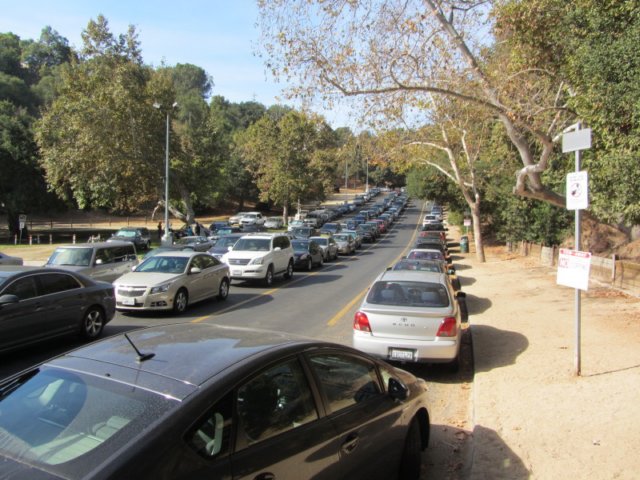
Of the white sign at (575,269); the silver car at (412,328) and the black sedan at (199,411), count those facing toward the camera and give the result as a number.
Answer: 1

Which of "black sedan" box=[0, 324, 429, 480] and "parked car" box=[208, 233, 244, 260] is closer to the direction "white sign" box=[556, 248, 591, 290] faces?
the black sedan

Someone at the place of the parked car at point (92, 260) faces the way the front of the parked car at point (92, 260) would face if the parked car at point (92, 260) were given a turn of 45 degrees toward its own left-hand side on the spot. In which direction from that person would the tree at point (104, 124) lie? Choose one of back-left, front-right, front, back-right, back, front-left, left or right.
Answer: back

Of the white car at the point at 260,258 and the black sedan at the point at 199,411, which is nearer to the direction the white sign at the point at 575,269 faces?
the black sedan

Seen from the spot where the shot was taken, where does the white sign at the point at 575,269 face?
facing the viewer

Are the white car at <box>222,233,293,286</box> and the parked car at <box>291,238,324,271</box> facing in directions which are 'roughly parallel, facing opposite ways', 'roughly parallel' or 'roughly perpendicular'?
roughly parallel

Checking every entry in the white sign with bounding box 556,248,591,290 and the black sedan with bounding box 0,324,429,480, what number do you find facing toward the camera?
1

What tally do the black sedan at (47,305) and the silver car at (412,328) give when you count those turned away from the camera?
1

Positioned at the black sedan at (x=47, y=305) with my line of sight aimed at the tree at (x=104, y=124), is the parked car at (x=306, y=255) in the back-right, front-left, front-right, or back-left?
front-right

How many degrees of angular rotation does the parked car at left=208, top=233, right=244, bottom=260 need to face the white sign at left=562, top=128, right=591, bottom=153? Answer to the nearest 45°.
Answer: approximately 45° to its left

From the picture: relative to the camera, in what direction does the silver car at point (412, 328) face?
facing away from the viewer

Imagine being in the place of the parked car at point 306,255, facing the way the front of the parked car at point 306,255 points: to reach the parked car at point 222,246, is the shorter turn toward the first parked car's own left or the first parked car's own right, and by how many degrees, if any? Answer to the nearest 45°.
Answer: approximately 45° to the first parked car's own right

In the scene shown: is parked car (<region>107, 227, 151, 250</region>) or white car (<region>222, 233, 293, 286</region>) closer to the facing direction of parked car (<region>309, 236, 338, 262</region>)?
the white car

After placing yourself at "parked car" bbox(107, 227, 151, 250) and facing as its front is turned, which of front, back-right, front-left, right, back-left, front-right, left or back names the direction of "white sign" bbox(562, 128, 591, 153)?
front-left

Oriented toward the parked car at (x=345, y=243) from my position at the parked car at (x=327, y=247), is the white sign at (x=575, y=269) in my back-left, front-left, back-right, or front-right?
back-right

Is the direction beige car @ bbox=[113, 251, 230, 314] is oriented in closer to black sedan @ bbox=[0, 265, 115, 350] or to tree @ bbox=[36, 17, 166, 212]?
the black sedan

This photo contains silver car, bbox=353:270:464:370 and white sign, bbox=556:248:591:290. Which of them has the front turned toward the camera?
the white sign

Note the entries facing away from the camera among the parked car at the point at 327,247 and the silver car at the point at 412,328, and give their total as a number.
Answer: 1

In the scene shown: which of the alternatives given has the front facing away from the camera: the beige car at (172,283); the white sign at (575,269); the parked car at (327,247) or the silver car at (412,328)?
the silver car at (412,328)
